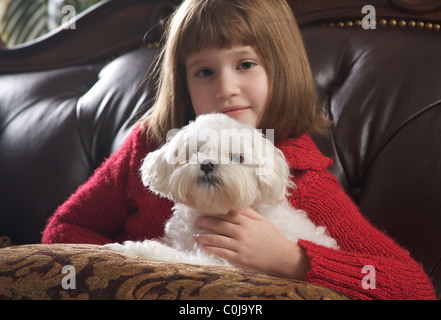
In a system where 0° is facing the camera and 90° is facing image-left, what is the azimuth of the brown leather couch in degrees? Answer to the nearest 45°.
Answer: approximately 0°
